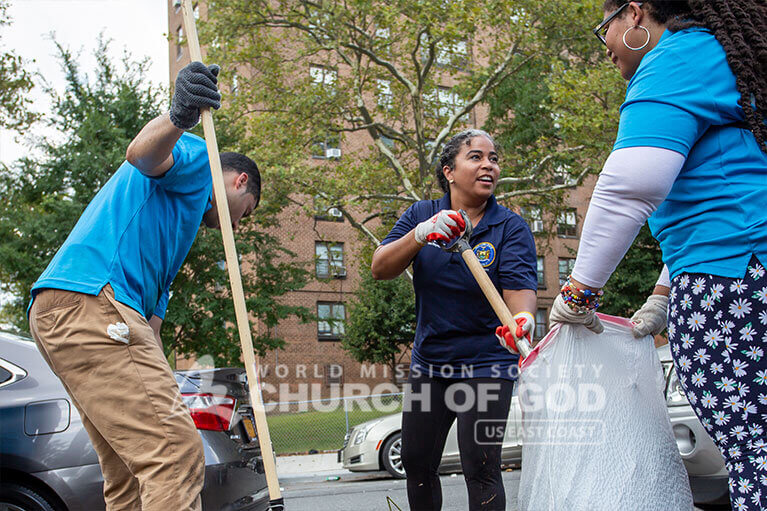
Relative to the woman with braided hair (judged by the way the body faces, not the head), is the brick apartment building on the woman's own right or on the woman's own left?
on the woman's own right

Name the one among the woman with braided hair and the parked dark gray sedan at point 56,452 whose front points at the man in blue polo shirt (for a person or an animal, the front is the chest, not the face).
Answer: the woman with braided hair

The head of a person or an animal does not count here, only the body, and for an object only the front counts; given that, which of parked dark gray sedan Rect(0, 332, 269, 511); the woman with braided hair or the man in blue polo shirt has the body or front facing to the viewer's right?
the man in blue polo shirt

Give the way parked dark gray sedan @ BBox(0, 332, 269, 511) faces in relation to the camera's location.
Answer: facing away from the viewer and to the left of the viewer

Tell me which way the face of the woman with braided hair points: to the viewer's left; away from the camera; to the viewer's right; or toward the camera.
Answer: to the viewer's left

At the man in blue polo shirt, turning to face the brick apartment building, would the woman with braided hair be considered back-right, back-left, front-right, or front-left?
back-right

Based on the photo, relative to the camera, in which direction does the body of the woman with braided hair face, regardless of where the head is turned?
to the viewer's left

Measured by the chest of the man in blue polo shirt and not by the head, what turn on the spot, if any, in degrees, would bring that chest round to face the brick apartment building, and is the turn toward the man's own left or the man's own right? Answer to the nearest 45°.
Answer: approximately 90° to the man's own left

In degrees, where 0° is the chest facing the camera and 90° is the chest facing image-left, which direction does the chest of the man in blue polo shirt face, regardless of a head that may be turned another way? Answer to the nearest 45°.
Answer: approximately 270°

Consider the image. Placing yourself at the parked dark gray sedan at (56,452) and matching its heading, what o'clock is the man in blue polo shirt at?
The man in blue polo shirt is roughly at 7 o'clock from the parked dark gray sedan.

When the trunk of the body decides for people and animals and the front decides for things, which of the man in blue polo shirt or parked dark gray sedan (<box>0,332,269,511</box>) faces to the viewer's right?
the man in blue polo shirt
